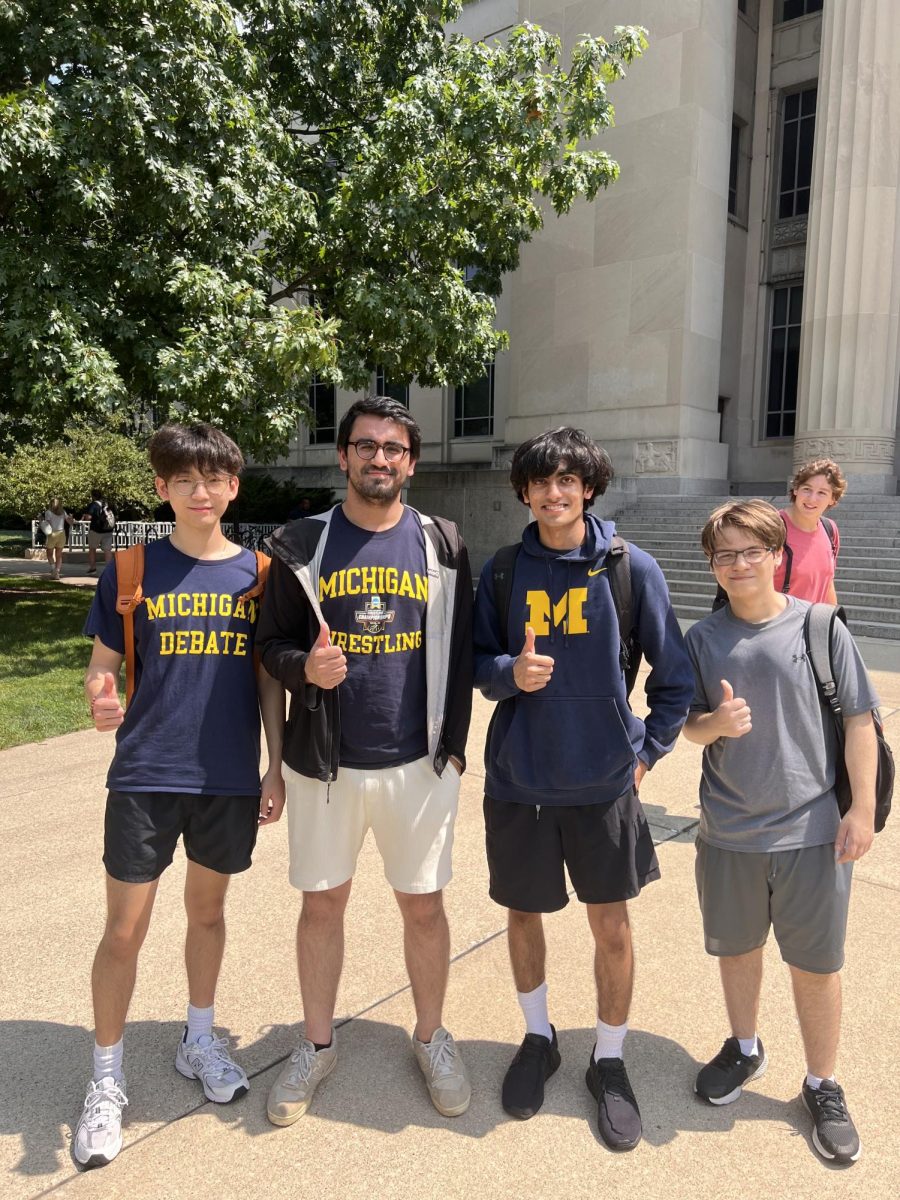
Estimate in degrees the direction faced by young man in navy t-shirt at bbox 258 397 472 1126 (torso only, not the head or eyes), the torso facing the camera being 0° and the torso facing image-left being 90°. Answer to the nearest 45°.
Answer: approximately 0°

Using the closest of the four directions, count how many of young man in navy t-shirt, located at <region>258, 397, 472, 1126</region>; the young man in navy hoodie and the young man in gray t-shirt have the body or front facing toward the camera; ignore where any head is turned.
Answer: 3

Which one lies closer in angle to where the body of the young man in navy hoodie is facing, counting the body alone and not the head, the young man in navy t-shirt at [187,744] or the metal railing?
the young man in navy t-shirt

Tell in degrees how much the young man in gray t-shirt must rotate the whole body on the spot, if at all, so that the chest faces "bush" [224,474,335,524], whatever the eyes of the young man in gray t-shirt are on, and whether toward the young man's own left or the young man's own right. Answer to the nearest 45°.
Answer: approximately 135° to the young man's own right

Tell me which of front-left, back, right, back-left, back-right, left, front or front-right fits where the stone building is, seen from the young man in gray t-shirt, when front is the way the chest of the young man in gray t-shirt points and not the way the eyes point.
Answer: back
